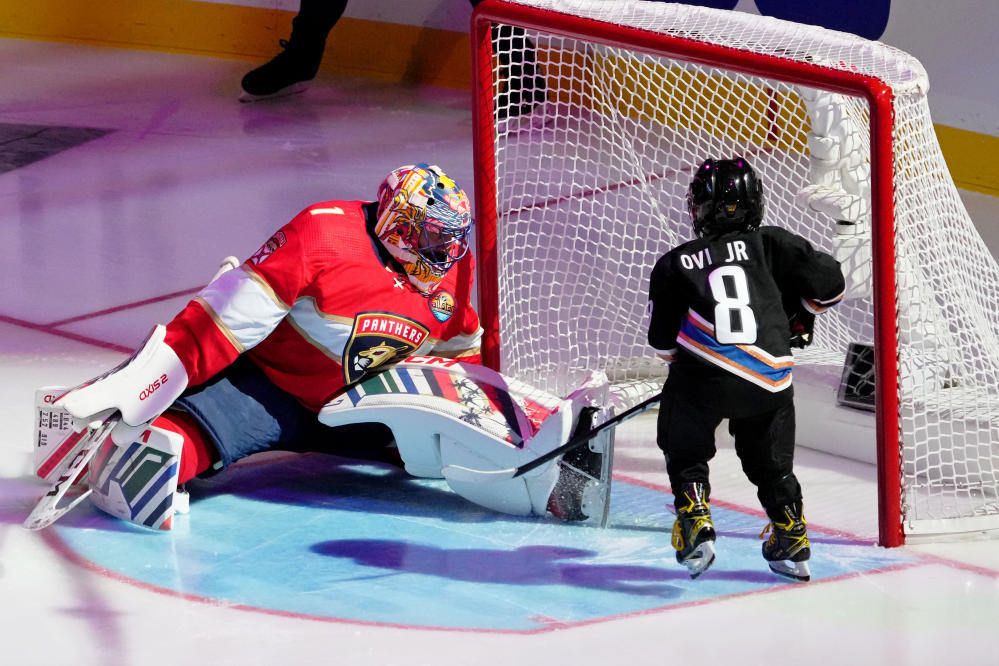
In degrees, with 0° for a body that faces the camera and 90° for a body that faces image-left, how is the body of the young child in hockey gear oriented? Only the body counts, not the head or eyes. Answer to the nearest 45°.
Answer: approximately 180°

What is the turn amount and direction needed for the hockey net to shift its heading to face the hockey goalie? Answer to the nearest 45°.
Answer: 0° — it already faces them

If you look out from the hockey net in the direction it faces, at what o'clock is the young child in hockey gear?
The young child in hockey gear is roughly at 11 o'clock from the hockey net.

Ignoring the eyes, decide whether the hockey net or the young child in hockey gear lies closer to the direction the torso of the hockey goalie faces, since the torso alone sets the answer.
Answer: the young child in hockey gear

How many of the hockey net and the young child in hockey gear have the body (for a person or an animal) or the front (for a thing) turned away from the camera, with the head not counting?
1

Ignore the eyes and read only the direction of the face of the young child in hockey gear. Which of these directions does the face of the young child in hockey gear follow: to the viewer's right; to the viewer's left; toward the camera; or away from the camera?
away from the camera

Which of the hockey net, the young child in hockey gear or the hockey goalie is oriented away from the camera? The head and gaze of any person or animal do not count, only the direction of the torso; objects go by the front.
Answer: the young child in hockey gear

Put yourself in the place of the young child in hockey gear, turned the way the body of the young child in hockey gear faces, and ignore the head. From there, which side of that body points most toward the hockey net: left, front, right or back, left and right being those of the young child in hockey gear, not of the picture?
front

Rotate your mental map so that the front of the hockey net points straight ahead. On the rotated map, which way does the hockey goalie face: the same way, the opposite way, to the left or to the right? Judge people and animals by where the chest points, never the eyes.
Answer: to the left

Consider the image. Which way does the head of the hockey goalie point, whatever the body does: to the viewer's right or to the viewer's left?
to the viewer's right

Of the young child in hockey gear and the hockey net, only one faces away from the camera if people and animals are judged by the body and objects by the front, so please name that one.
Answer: the young child in hockey gear

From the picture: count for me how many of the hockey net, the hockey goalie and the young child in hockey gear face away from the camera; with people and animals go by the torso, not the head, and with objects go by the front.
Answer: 1

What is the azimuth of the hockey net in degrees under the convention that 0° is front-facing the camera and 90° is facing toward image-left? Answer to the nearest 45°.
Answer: approximately 45°

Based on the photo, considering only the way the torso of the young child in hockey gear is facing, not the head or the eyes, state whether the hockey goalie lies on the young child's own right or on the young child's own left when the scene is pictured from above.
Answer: on the young child's own left

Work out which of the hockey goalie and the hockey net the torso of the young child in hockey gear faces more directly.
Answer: the hockey net
